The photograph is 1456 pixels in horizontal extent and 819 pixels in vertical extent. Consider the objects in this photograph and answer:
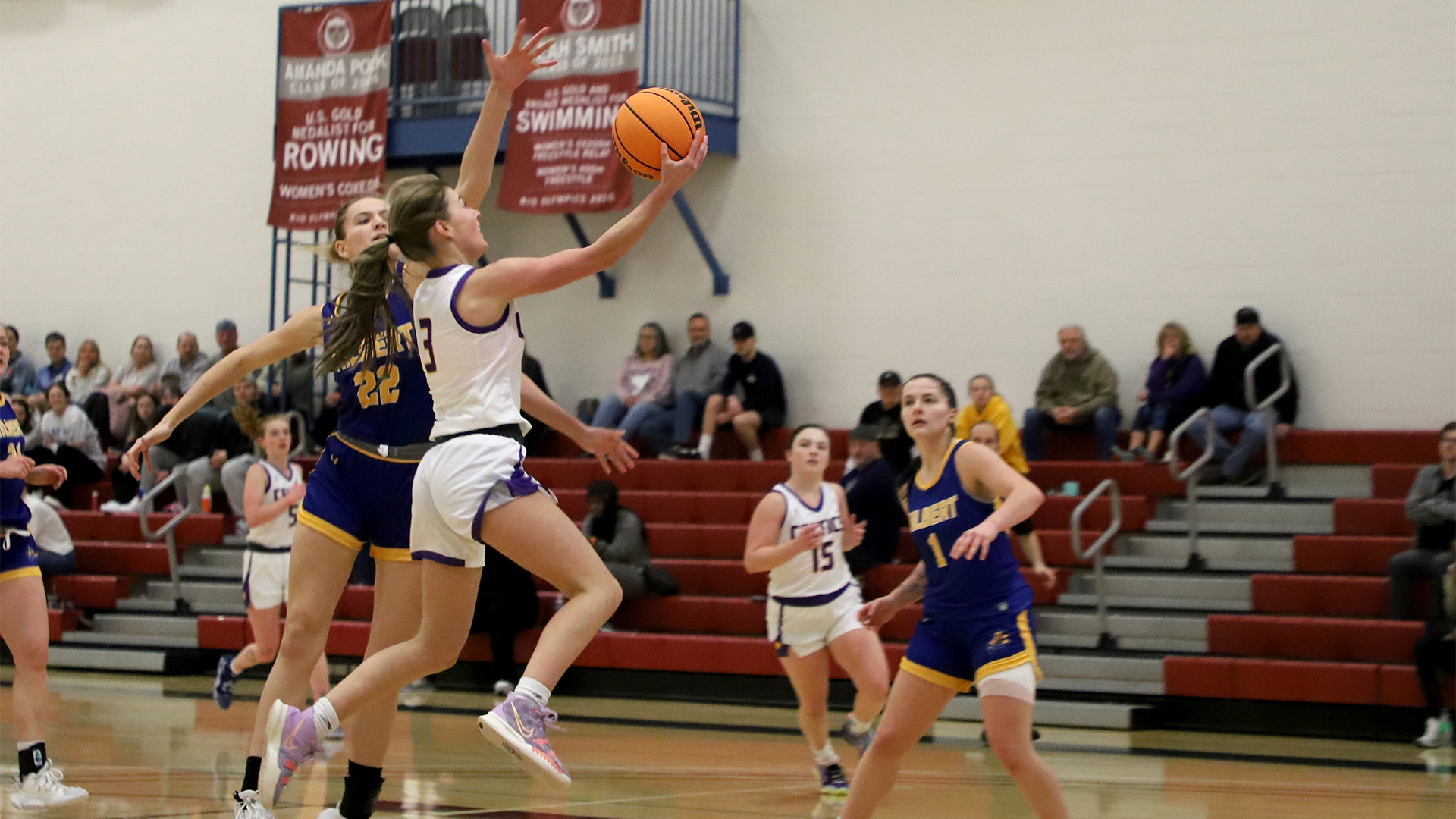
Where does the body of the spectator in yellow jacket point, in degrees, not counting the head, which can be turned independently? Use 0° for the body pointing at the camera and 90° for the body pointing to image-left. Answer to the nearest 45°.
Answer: approximately 45°

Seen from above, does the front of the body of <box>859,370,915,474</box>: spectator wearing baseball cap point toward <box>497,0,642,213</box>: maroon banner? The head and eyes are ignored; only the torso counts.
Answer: no

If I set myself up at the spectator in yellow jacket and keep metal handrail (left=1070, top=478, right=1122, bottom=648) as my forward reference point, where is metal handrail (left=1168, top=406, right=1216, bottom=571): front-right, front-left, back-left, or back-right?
front-left

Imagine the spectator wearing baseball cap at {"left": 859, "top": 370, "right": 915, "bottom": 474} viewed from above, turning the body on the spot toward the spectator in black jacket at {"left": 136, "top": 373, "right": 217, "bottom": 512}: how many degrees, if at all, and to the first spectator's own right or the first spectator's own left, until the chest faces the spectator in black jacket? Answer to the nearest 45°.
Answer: approximately 90° to the first spectator's own right

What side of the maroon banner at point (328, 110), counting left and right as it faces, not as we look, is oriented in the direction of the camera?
front

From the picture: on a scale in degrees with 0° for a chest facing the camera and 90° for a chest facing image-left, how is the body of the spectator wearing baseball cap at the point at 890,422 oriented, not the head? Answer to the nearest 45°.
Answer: approximately 0°

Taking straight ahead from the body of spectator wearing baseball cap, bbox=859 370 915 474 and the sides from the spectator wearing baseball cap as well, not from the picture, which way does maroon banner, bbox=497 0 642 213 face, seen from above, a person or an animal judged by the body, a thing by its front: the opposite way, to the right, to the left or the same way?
the same way

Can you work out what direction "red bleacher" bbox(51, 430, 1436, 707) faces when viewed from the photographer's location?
facing the viewer

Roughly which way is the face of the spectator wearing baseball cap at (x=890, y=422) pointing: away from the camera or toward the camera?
toward the camera

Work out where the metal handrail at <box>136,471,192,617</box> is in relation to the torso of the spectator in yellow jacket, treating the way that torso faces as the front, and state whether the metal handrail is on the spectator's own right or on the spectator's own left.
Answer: on the spectator's own right

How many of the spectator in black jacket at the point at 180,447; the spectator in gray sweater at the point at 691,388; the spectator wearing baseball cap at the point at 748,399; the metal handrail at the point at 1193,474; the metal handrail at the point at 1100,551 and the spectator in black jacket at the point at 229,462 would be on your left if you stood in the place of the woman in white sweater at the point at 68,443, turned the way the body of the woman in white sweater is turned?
6

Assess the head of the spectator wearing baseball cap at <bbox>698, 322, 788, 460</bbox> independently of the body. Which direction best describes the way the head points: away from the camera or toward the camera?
toward the camera

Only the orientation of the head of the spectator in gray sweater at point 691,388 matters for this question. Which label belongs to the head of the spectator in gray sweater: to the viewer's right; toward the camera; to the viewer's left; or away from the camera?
toward the camera

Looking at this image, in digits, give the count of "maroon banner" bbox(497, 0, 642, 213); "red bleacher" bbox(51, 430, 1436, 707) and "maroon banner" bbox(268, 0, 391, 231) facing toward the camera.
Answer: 3

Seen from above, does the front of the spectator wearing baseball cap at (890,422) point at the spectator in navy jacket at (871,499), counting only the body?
yes

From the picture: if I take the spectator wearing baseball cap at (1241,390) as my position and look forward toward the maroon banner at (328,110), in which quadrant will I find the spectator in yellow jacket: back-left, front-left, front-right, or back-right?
front-left

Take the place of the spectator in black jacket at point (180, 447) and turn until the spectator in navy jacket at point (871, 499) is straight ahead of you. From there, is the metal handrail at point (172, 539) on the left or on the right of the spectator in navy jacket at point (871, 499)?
right

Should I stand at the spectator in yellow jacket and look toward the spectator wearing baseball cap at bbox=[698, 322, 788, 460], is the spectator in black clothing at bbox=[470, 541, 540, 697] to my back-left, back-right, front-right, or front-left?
front-left

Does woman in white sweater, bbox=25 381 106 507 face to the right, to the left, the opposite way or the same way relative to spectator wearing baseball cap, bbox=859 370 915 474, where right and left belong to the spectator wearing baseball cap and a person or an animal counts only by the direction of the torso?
the same way

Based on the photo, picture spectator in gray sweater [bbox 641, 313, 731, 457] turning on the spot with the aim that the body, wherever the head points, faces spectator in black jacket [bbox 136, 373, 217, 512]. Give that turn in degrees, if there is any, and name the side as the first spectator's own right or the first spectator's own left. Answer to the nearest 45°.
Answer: approximately 45° to the first spectator's own right

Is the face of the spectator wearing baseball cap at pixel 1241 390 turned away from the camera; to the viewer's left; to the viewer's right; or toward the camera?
toward the camera

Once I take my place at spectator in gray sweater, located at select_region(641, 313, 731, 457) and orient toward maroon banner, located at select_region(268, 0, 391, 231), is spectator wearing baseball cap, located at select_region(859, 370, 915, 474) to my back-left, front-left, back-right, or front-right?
back-left
